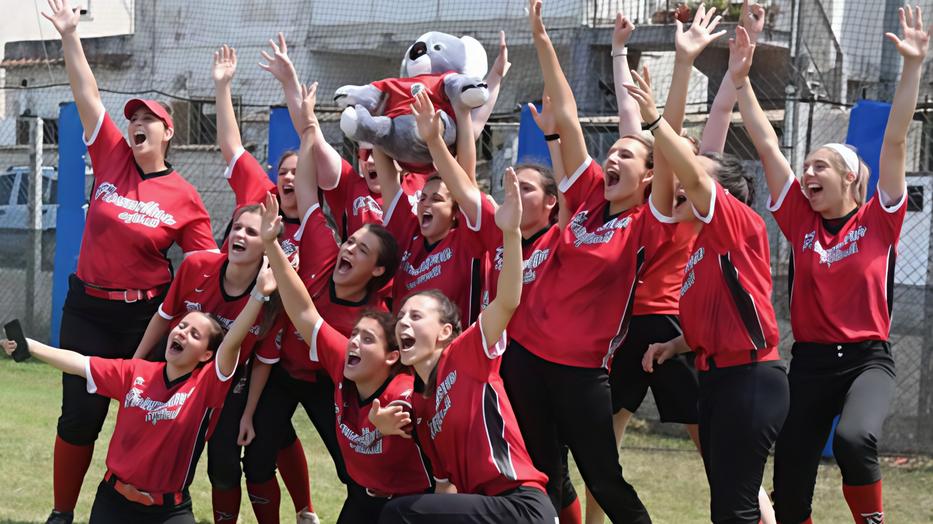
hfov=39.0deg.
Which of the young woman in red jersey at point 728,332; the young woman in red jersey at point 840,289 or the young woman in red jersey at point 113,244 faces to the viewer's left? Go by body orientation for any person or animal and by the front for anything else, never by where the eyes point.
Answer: the young woman in red jersey at point 728,332

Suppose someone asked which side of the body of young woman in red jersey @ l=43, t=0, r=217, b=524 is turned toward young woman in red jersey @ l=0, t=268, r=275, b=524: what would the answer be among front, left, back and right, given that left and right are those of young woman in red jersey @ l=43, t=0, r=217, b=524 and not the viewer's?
front

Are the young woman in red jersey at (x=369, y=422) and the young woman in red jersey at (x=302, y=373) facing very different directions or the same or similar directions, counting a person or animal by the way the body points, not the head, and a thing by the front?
same or similar directions

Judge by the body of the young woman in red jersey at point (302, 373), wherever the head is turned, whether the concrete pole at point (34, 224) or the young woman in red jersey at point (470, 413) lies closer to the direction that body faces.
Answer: the young woman in red jersey

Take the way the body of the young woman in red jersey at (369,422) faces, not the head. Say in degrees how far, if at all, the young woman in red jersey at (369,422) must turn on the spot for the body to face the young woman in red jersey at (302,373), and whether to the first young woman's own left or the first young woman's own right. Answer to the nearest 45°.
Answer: approximately 135° to the first young woman's own right

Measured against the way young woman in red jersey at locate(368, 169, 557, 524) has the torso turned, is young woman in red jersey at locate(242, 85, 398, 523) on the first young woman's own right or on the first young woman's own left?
on the first young woman's own right

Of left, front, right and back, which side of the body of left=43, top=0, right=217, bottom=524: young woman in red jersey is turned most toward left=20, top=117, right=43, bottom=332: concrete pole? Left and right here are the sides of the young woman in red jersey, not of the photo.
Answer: back

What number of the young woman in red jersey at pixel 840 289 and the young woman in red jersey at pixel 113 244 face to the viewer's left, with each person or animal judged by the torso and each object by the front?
0

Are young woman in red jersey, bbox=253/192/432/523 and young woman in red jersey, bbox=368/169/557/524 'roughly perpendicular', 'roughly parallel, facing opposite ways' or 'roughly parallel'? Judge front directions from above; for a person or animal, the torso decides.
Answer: roughly parallel

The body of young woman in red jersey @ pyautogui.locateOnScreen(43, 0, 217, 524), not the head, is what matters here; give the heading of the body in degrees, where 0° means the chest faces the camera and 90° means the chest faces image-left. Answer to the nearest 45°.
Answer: approximately 0°

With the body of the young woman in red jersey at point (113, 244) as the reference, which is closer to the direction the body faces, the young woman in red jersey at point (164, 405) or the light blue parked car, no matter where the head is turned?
the young woman in red jersey

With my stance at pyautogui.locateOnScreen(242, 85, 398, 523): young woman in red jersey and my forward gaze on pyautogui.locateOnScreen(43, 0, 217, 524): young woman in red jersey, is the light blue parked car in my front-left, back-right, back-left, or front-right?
front-right

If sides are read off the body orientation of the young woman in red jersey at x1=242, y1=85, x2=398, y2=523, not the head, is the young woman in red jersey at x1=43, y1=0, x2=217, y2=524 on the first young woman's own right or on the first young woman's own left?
on the first young woman's own right

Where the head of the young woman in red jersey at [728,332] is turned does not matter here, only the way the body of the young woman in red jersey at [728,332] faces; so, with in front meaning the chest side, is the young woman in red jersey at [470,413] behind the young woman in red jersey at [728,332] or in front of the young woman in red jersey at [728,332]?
in front

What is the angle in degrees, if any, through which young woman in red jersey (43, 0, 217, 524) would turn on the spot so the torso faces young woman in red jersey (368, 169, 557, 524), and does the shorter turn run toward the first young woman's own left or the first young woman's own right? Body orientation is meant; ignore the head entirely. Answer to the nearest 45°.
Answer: approximately 45° to the first young woman's own left

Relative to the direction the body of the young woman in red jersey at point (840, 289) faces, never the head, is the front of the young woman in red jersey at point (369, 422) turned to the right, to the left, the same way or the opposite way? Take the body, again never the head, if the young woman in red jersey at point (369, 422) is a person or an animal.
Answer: the same way

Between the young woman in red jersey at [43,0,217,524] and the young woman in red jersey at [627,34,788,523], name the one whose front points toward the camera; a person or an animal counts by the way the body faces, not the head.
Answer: the young woman in red jersey at [43,0,217,524]

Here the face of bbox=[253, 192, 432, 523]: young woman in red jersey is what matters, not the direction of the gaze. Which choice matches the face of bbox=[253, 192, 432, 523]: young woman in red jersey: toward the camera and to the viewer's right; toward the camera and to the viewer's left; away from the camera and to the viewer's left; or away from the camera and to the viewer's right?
toward the camera and to the viewer's left
